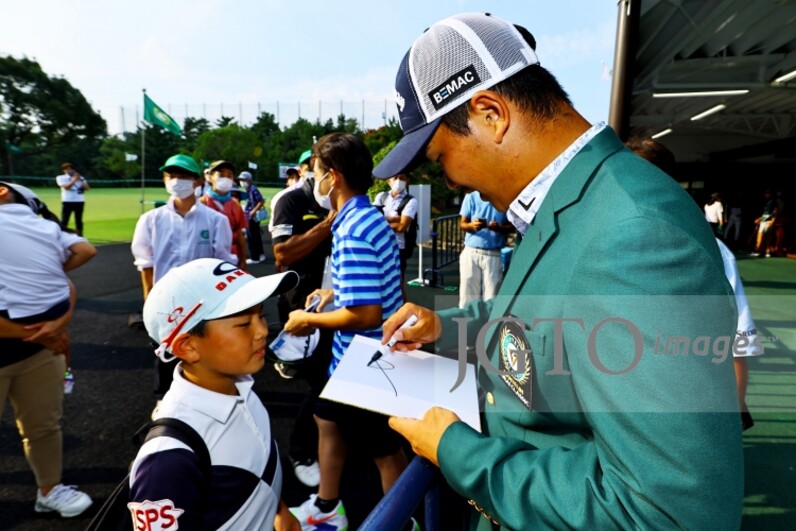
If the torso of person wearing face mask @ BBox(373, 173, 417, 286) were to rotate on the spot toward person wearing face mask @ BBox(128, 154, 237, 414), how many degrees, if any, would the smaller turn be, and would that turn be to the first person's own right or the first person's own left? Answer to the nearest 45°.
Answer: approximately 45° to the first person's own right

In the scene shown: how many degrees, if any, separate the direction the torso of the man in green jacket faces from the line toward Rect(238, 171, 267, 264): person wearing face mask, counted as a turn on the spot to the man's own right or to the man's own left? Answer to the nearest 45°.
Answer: approximately 45° to the man's own right

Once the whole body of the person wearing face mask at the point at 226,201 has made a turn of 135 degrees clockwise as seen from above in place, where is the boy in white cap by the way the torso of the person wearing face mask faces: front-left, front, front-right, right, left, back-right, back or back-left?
back-left

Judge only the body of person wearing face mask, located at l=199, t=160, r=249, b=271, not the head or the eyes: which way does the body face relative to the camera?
toward the camera

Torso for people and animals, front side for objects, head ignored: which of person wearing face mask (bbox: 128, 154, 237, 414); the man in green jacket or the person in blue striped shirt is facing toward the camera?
the person wearing face mask

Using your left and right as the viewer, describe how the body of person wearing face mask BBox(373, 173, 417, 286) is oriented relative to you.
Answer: facing the viewer

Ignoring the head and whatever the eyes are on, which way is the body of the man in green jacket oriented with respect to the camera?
to the viewer's left

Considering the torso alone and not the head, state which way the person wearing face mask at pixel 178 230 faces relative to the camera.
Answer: toward the camera

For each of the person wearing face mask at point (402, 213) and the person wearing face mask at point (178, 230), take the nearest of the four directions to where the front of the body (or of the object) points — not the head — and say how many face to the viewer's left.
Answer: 0
